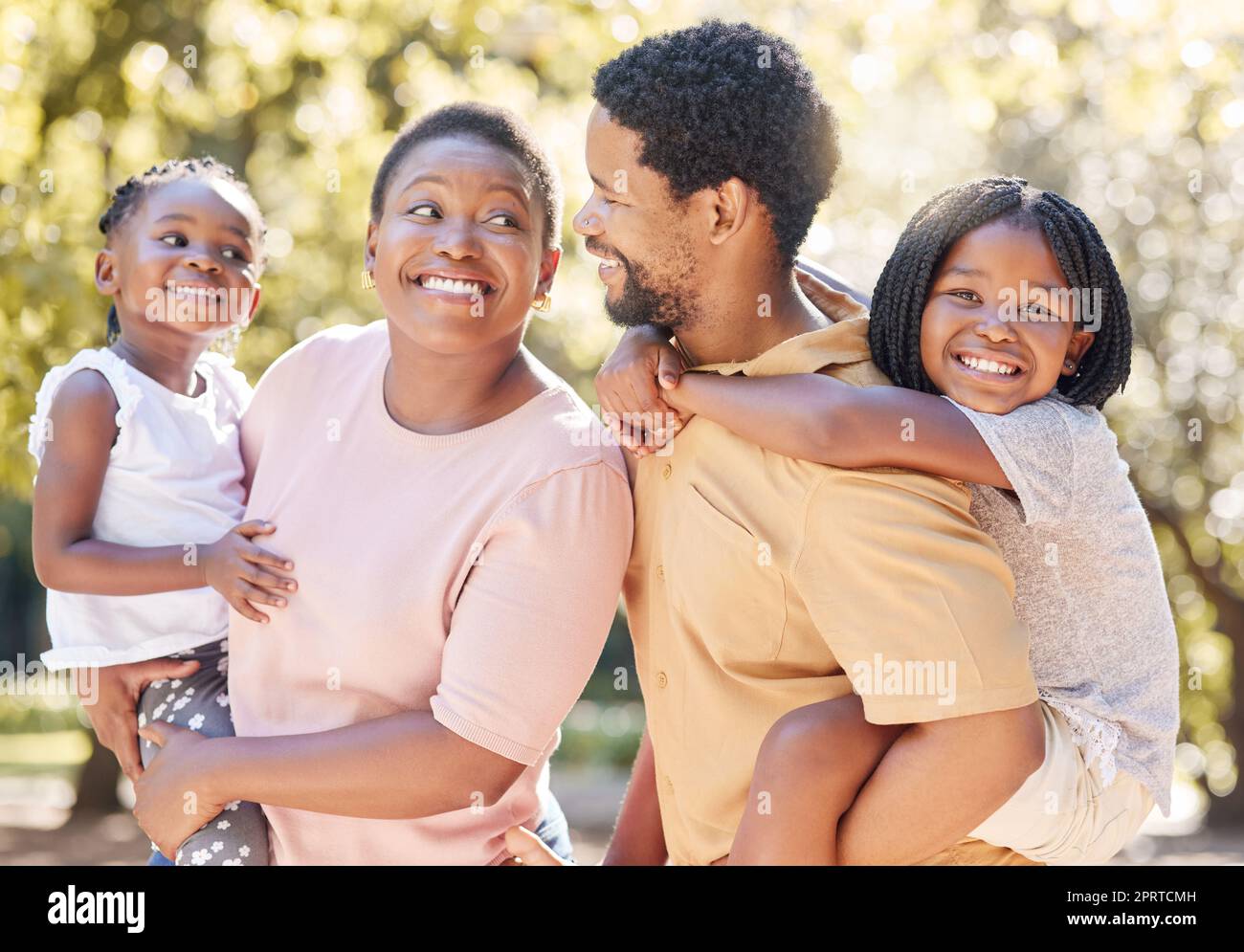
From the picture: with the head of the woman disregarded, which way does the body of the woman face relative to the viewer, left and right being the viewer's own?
facing the viewer and to the left of the viewer

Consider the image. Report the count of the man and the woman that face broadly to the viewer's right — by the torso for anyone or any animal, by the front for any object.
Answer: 0

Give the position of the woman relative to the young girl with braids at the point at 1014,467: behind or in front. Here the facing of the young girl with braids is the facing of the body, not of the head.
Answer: in front

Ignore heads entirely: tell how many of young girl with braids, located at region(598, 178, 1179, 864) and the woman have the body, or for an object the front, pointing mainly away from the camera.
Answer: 0

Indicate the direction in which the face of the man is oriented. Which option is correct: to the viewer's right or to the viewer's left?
to the viewer's left

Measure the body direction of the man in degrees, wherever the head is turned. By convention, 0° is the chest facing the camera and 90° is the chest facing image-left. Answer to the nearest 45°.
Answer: approximately 45°

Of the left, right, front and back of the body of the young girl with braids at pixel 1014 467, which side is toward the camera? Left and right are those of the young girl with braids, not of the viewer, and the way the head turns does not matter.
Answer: left

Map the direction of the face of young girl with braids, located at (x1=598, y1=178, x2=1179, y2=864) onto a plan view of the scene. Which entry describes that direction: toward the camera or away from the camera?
toward the camera
